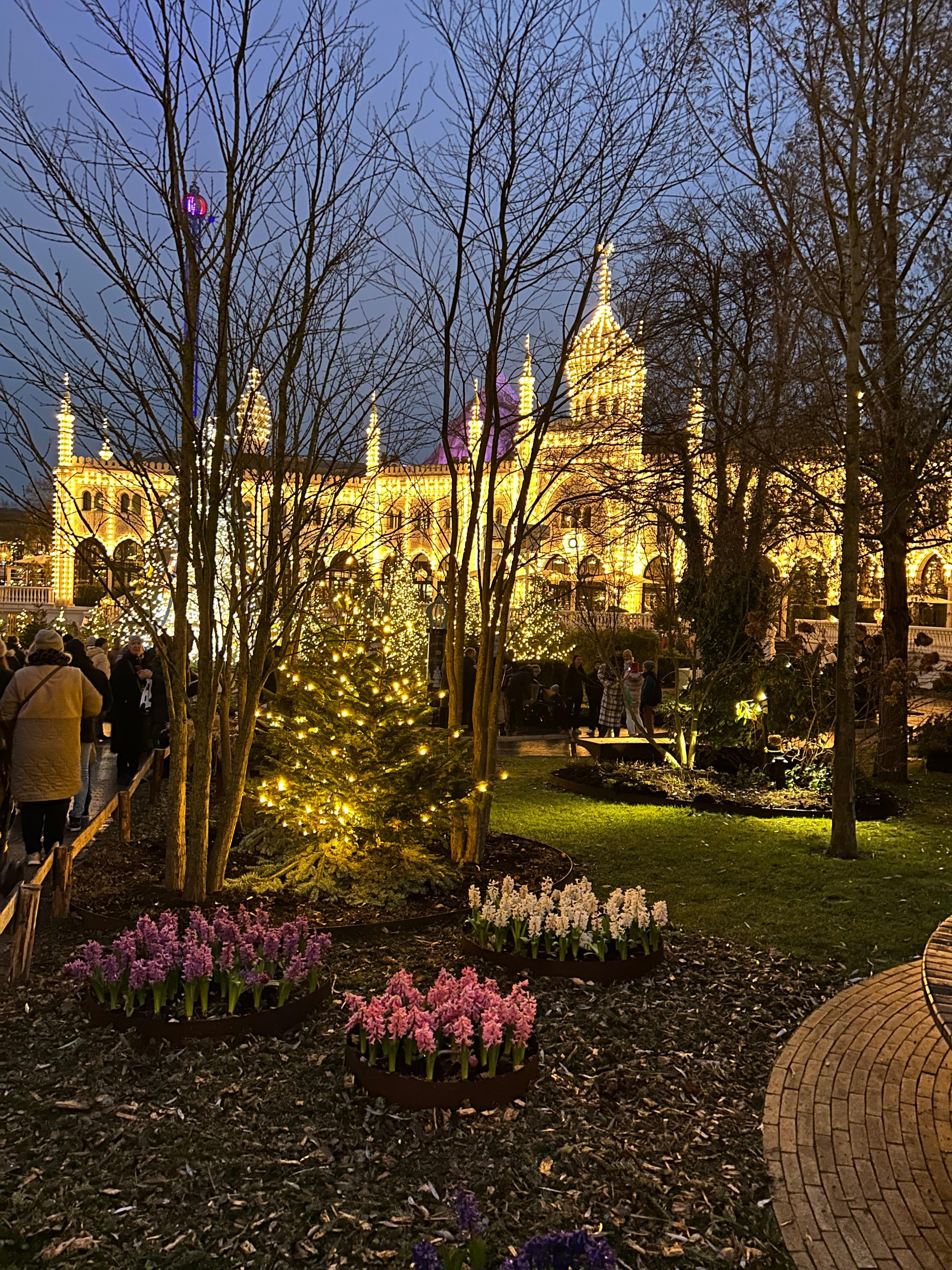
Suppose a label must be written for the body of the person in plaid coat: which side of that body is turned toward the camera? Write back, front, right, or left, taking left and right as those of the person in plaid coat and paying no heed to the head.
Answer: back

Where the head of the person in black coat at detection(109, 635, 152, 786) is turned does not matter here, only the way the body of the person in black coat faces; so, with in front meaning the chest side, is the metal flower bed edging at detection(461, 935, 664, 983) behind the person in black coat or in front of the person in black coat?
in front

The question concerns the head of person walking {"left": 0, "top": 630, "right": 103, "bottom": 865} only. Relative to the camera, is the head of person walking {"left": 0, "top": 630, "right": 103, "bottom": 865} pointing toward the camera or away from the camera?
away from the camera

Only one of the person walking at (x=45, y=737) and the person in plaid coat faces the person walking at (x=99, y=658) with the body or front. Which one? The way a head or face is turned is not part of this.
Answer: the person walking at (x=45, y=737)

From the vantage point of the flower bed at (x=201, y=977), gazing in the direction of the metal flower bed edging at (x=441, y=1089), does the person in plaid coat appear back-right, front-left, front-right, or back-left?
back-left

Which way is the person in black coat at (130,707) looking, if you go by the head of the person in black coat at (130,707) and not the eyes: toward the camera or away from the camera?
toward the camera

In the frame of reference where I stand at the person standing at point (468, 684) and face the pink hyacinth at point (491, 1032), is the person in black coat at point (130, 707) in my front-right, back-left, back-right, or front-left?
front-right

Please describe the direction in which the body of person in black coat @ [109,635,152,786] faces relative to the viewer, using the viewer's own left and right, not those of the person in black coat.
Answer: facing the viewer and to the right of the viewer

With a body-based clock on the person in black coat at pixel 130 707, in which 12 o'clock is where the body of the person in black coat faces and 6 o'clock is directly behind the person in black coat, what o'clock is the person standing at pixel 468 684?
The person standing is roughly at 9 o'clock from the person in black coat.

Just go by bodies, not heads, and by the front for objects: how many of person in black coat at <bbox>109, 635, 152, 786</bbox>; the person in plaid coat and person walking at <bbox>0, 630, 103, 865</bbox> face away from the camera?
2

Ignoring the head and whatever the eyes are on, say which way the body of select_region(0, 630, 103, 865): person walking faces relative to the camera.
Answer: away from the camera
